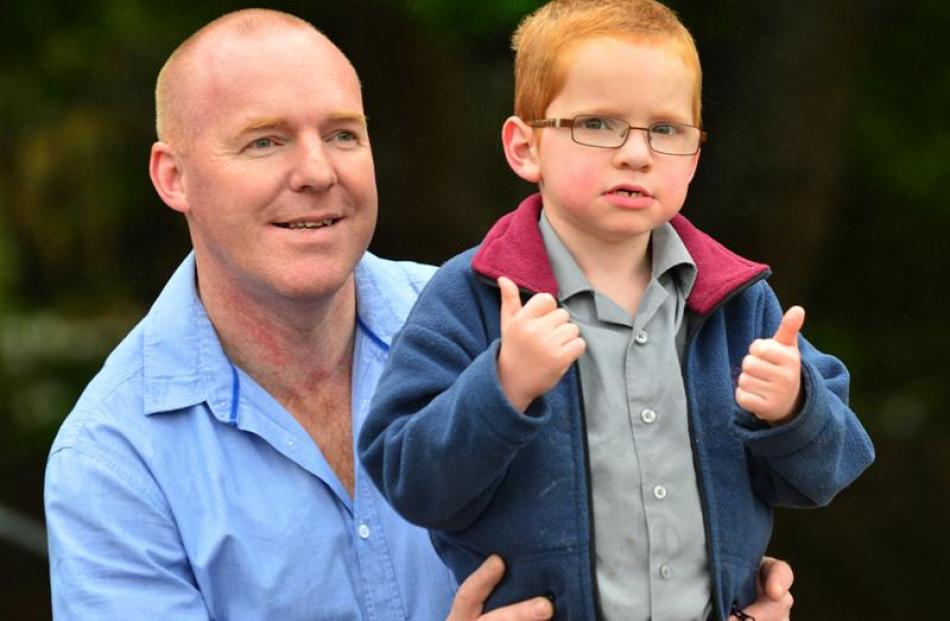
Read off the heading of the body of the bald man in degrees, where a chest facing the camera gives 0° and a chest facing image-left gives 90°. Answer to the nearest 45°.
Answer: approximately 315°

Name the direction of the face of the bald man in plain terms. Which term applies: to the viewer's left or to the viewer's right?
to the viewer's right

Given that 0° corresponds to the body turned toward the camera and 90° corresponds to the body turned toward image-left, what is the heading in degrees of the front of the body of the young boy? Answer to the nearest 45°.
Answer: approximately 0°
